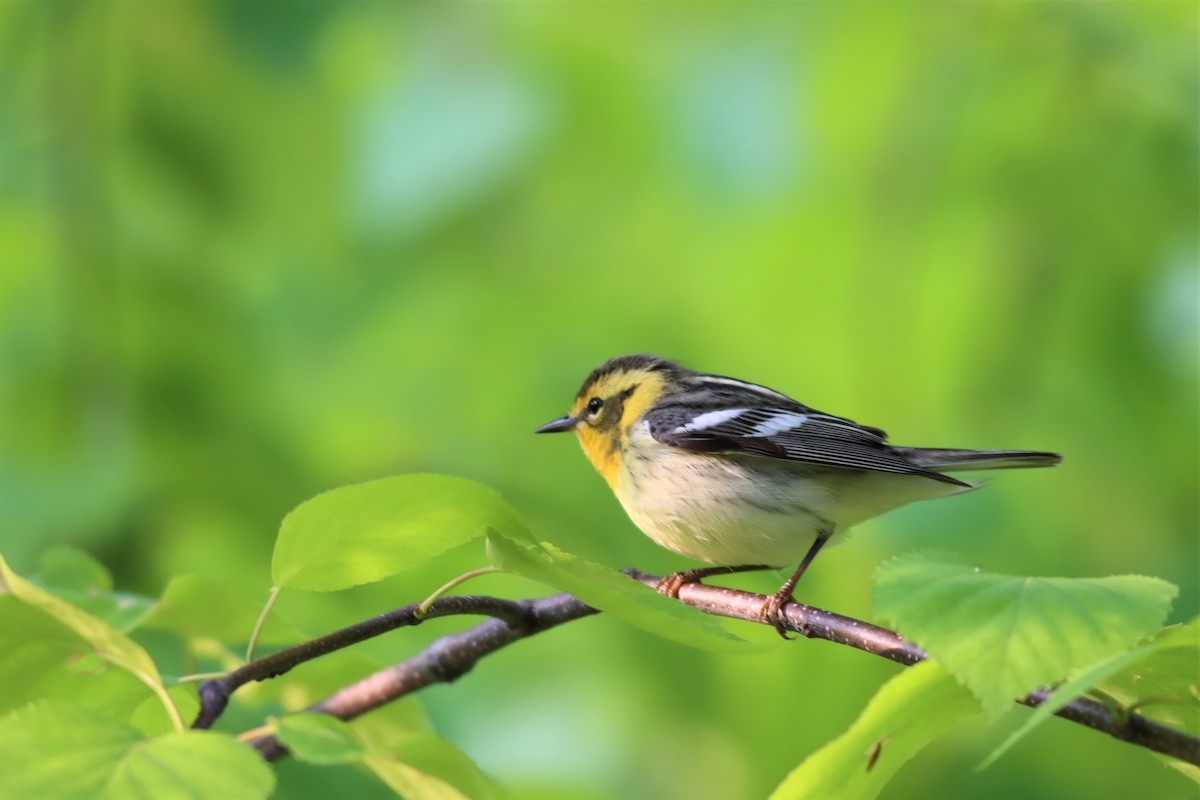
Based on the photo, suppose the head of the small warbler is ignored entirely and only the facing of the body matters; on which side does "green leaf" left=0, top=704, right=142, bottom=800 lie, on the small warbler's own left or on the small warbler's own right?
on the small warbler's own left

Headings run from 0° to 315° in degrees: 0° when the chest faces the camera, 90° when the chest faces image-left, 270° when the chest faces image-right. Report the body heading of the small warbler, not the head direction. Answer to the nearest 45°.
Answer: approximately 90°

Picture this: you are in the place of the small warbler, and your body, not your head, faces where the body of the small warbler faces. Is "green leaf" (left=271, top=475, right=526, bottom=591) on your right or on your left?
on your left
